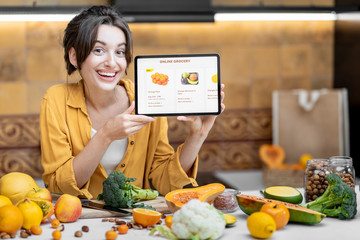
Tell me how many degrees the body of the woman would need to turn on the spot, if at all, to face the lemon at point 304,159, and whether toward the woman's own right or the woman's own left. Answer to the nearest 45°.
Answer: approximately 90° to the woman's own left

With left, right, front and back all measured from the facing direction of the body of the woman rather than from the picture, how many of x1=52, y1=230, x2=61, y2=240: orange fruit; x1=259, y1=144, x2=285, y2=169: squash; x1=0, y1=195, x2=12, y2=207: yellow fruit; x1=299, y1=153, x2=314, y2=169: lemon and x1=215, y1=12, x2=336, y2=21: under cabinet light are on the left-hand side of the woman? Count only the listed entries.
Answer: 3

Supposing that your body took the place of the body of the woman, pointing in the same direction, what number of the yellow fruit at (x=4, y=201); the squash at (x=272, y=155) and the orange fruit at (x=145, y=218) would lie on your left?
1

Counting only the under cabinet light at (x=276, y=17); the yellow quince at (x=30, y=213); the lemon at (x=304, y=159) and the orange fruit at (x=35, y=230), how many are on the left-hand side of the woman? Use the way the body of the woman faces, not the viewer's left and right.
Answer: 2

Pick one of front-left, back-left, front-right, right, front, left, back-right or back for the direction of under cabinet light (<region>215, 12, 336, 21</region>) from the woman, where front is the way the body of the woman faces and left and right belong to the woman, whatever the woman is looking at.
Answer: left

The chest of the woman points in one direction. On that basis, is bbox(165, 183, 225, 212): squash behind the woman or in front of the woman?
in front

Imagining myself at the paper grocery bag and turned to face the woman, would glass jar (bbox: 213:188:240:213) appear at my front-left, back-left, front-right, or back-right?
front-left

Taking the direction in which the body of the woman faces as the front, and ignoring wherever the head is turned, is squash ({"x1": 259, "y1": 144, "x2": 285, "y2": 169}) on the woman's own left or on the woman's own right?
on the woman's own left

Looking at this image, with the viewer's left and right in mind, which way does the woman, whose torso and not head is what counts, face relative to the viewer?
facing the viewer and to the right of the viewer

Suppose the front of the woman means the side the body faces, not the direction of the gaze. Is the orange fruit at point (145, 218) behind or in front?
in front

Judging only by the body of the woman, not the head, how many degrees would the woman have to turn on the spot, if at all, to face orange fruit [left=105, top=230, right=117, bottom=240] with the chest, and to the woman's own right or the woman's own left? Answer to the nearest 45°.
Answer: approximately 45° to the woman's own right

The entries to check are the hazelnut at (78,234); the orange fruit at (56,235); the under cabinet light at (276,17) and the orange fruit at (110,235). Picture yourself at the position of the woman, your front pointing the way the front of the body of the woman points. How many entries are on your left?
1

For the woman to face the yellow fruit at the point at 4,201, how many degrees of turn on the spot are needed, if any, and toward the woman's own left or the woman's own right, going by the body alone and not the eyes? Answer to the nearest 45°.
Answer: approximately 45° to the woman's own right

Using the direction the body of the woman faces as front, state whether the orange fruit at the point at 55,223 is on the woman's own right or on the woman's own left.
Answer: on the woman's own right

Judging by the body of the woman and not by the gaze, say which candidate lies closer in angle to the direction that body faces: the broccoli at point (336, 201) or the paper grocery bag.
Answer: the broccoli

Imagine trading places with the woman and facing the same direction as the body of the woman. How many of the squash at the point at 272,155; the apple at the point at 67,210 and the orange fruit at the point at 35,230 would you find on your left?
1
